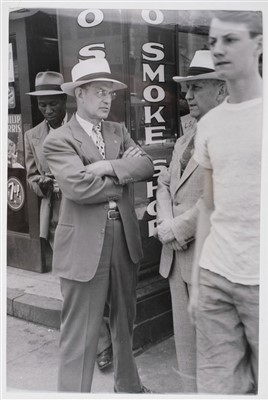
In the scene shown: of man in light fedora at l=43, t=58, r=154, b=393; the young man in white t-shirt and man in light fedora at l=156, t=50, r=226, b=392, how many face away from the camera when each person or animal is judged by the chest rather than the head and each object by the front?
0

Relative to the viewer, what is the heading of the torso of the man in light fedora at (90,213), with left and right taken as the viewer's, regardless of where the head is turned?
facing the viewer and to the right of the viewer

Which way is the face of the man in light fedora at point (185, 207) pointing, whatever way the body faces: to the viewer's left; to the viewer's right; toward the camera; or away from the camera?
to the viewer's left

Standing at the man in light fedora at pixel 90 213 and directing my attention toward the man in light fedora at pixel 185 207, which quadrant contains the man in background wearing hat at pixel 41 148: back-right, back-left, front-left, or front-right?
back-left

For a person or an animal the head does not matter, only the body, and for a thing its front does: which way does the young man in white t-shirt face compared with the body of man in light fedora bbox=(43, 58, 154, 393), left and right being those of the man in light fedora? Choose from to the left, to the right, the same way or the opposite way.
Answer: to the right

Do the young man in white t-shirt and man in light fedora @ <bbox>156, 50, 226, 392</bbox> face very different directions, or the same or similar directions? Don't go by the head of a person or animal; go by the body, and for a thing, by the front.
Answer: same or similar directions

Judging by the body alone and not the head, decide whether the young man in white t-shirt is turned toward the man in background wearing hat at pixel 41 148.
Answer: no

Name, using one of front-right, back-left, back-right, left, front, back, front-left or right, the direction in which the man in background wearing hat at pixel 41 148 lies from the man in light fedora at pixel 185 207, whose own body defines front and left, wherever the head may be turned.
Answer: front-right

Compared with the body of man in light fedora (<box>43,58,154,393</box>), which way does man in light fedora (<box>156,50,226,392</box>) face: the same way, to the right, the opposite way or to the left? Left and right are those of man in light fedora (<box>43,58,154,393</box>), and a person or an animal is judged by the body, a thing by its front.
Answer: to the right

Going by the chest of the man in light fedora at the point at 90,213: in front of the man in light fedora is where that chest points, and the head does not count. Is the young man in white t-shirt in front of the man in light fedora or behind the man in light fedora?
in front

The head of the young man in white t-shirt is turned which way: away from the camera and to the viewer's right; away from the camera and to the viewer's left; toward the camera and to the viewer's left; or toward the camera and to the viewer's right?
toward the camera and to the viewer's left

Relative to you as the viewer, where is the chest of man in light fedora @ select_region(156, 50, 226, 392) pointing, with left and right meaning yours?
facing the viewer and to the left of the viewer
